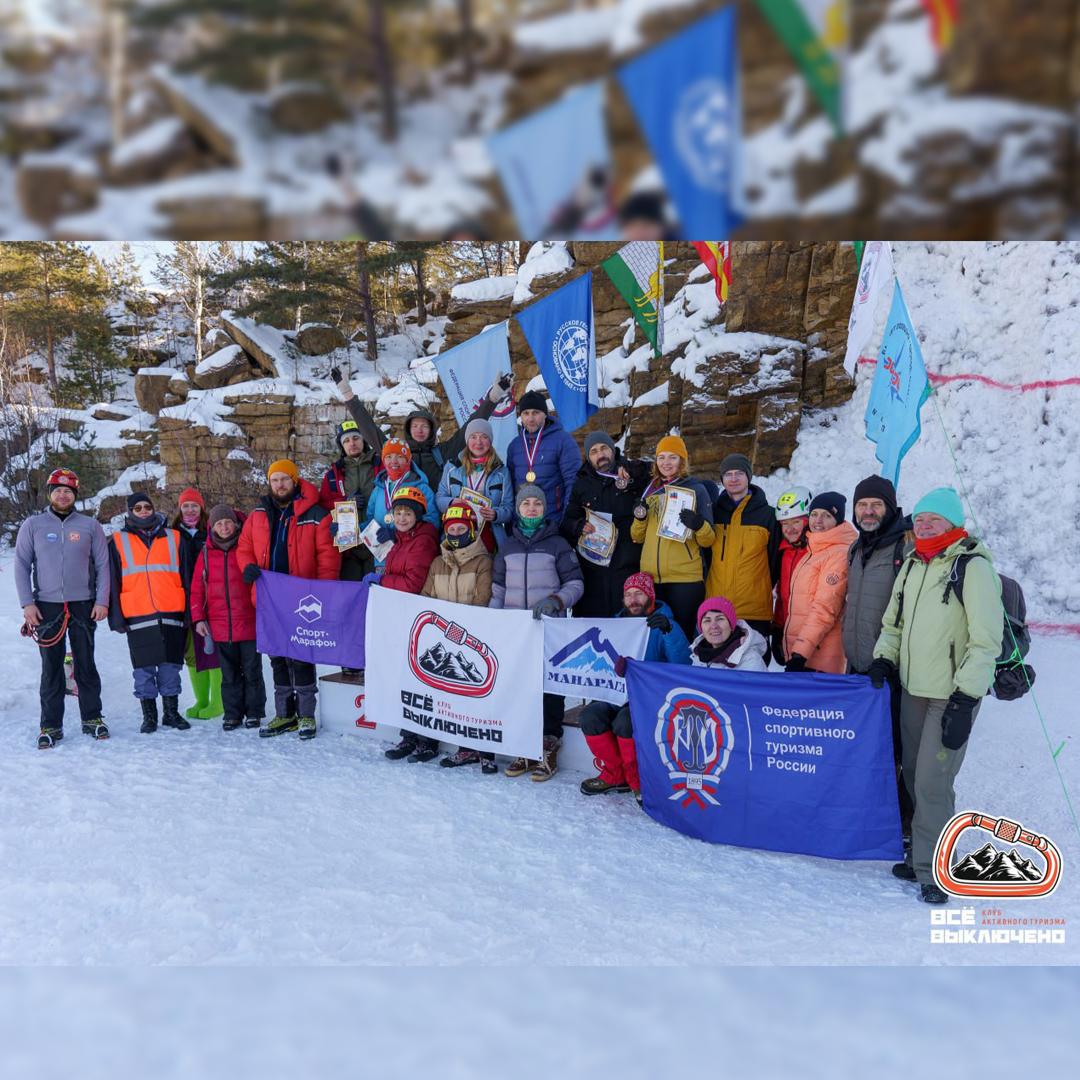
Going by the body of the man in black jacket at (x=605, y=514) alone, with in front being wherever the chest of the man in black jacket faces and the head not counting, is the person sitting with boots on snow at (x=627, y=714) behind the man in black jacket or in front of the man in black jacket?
in front

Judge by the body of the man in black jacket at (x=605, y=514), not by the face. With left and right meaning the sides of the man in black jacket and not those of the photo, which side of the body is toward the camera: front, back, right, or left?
front

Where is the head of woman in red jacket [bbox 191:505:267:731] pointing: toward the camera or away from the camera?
toward the camera

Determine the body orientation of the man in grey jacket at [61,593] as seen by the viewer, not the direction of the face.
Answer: toward the camera

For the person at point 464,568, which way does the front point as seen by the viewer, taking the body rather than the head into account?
toward the camera

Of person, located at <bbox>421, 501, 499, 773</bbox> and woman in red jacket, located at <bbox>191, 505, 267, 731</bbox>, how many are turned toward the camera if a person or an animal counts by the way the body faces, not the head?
2

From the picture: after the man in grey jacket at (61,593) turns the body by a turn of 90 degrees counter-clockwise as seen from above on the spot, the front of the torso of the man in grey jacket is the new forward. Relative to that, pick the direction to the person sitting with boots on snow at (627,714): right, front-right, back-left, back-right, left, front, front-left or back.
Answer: front-right

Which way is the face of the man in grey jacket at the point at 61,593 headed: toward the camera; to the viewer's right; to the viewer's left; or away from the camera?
toward the camera
